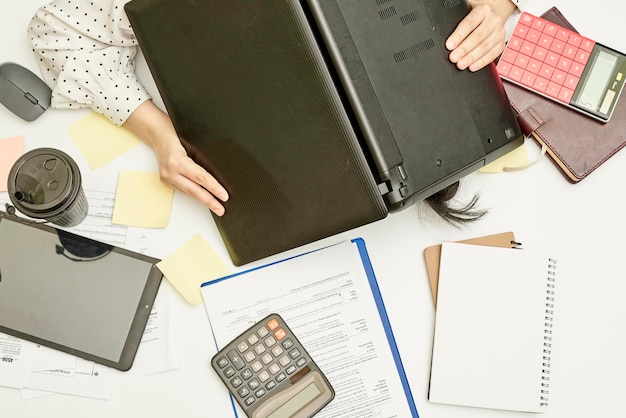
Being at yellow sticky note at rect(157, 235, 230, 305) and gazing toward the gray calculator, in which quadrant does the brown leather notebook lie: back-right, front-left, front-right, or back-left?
front-left

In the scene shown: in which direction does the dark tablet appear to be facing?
toward the camera

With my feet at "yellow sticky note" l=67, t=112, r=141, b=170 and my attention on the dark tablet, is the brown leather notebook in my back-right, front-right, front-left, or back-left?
back-left
